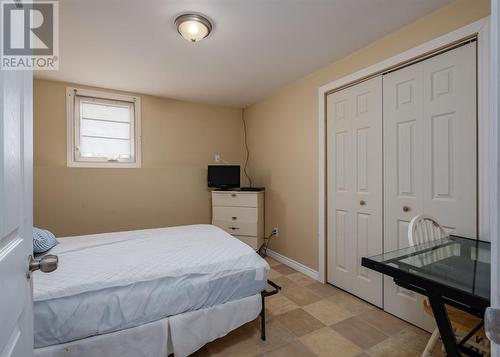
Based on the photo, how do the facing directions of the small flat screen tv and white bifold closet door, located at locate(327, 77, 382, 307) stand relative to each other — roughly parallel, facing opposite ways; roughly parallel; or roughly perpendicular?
roughly perpendicular

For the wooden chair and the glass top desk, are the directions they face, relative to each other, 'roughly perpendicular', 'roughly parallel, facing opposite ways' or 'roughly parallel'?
roughly parallel, facing opposite ways

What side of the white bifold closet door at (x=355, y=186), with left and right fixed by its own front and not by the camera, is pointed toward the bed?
front

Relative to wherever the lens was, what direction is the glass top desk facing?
facing away from the viewer and to the left of the viewer

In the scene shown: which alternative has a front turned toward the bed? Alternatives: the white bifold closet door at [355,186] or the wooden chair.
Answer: the white bifold closet door

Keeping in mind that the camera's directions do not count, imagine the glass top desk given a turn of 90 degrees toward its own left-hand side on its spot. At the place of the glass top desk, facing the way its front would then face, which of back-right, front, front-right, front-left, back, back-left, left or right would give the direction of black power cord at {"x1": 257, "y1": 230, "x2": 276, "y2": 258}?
right

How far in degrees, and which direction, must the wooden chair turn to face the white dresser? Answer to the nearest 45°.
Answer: approximately 135° to its right

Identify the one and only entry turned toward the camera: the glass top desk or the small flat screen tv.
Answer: the small flat screen tv

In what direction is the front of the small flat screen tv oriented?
toward the camera

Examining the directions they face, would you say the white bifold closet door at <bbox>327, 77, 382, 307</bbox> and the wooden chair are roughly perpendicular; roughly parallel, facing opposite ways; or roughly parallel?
roughly perpendicular

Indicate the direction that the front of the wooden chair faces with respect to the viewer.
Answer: facing the viewer and to the right of the viewer

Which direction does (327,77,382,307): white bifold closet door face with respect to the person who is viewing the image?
facing the viewer and to the left of the viewer

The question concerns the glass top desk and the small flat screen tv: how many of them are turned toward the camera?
1

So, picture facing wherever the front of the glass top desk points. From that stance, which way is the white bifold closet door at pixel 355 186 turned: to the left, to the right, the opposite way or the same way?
to the left
